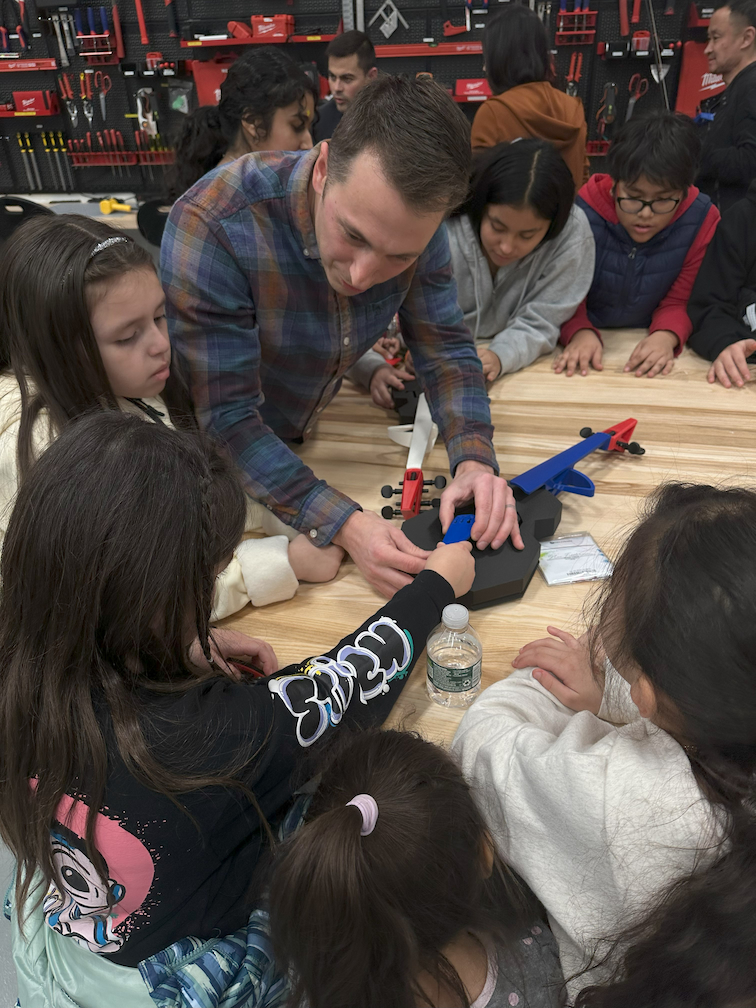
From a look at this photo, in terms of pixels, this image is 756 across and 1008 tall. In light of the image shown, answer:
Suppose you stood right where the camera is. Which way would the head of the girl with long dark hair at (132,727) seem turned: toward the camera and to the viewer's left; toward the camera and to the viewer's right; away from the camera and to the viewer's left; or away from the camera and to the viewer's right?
away from the camera and to the viewer's right

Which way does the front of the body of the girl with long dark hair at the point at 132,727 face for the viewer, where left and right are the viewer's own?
facing away from the viewer and to the right of the viewer

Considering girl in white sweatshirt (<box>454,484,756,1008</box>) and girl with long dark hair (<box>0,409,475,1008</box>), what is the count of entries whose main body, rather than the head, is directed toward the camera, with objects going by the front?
0

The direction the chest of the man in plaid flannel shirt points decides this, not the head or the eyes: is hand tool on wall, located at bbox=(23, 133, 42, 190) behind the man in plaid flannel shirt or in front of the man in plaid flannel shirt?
behind

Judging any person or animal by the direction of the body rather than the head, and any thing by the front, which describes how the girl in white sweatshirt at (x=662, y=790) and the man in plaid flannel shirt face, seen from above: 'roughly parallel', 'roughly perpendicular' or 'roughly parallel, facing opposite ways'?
roughly parallel, facing opposite ways

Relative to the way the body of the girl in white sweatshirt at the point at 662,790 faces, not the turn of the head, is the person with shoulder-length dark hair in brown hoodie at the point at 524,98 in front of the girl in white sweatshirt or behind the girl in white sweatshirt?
in front

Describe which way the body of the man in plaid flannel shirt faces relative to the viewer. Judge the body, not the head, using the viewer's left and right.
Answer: facing the viewer and to the right of the viewer

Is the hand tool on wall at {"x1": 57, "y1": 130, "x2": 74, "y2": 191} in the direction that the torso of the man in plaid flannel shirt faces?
no

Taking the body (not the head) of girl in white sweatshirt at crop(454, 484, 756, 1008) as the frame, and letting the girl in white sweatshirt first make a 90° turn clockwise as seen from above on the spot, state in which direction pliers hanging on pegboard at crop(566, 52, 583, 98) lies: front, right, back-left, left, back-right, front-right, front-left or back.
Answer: front-left

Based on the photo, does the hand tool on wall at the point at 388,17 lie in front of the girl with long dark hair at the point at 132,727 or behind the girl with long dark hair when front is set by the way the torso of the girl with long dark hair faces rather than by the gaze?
in front

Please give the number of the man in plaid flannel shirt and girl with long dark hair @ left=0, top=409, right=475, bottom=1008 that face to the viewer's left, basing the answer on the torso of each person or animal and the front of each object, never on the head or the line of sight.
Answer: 0

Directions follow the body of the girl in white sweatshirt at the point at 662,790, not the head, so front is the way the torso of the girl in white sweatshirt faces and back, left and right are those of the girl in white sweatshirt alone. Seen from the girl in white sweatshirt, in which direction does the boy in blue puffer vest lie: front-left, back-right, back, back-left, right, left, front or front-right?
front-right

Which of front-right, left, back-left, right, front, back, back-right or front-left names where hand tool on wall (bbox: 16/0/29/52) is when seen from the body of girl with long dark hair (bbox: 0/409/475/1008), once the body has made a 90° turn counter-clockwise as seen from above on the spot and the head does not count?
front-right

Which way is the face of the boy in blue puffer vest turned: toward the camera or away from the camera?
toward the camera
